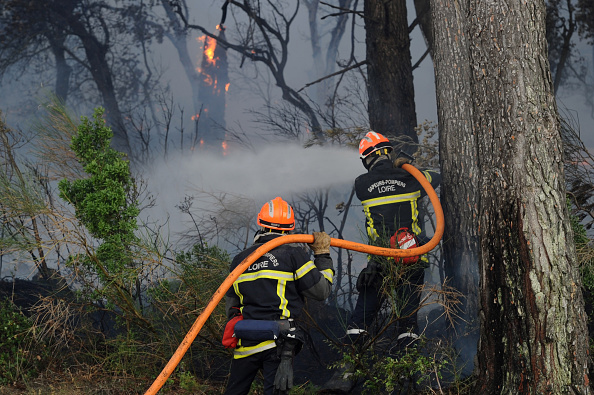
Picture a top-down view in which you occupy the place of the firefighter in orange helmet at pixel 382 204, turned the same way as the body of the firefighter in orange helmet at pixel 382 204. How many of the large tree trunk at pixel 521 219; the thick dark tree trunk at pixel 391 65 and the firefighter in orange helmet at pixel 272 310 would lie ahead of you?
1

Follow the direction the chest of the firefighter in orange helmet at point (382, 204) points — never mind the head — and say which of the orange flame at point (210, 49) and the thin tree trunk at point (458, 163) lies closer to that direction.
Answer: the orange flame

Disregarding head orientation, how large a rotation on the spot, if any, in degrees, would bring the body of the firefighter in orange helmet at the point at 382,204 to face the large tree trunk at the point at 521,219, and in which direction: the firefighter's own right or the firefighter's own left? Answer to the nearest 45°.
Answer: approximately 135° to the firefighter's own right

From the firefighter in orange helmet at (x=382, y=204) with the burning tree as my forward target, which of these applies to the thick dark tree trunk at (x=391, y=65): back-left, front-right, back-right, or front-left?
front-right

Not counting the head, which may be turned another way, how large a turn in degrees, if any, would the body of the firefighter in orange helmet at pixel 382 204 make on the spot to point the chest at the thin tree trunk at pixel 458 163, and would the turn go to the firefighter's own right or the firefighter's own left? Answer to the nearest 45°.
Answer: approximately 45° to the firefighter's own right

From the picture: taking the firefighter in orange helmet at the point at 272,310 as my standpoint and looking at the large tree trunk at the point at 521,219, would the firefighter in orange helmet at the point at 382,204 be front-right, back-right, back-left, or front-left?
front-left

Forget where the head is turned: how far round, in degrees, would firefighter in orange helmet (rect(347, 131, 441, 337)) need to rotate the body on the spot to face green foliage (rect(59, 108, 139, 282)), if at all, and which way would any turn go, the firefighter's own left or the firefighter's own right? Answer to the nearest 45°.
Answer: approximately 90° to the firefighter's own left

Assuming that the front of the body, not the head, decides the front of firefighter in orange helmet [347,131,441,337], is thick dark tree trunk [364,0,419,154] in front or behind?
in front

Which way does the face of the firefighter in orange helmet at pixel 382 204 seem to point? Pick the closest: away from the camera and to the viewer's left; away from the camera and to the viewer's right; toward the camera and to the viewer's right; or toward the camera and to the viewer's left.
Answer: away from the camera and to the viewer's left

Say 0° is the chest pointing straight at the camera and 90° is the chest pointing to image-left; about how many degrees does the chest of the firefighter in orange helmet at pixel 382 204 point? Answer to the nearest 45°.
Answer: approximately 180°

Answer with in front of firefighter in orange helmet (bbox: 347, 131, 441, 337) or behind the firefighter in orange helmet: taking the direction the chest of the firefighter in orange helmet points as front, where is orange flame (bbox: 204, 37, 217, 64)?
in front

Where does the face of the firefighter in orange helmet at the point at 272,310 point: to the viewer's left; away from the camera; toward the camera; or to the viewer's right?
away from the camera

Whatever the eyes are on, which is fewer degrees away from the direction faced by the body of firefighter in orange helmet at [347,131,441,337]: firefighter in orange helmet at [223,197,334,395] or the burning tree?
the burning tree

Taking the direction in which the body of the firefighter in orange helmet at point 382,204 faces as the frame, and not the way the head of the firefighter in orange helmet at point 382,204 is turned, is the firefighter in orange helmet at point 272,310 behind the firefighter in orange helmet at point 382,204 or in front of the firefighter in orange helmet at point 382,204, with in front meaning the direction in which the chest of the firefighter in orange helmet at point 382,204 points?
behind

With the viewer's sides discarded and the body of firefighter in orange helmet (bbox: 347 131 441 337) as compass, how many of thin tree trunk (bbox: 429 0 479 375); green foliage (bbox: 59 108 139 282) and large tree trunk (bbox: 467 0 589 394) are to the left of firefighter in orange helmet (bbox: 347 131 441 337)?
1
